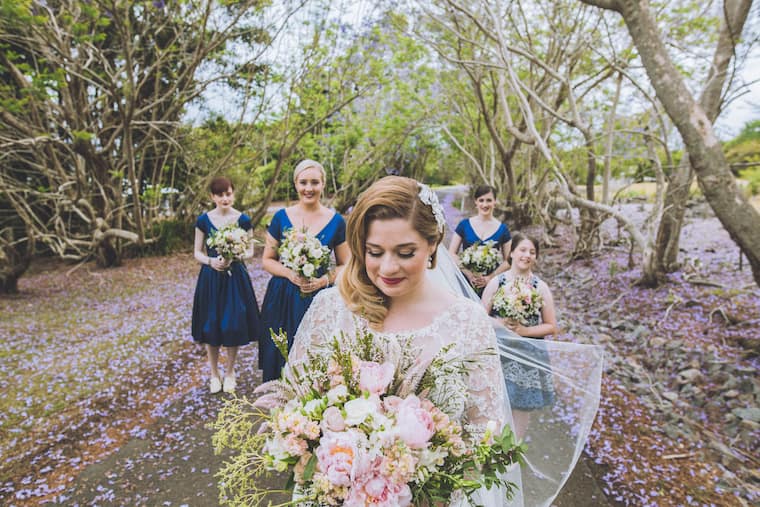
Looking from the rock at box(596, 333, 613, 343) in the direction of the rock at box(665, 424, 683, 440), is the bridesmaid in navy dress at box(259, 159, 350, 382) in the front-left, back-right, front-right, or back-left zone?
front-right

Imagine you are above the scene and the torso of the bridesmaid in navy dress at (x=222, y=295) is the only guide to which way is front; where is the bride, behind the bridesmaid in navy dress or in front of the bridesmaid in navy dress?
in front

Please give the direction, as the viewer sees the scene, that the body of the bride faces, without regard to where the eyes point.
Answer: toward the camera

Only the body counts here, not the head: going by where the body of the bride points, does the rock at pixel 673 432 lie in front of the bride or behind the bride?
behind

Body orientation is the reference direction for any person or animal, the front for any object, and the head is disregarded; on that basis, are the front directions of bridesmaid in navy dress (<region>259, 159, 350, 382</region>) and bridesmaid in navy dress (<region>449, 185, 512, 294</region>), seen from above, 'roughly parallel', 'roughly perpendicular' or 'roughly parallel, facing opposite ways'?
roughly parallel

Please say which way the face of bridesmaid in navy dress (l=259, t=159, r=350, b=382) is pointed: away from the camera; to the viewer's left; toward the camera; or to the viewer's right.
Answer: toward the camera

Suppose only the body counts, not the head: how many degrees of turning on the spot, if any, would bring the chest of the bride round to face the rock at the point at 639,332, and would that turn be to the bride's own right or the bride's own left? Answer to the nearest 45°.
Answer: approximately 135° to the bride's own left

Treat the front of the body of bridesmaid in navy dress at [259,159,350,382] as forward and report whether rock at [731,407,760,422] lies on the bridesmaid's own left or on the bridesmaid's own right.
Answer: on the bridesmaid's own left

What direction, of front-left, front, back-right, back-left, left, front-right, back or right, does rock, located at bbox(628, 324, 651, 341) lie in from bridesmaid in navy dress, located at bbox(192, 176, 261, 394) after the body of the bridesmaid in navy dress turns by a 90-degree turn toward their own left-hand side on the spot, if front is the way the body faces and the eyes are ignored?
front

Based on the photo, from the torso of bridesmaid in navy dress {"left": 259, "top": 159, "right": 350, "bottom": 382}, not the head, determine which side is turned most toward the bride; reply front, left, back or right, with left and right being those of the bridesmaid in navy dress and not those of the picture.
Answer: front

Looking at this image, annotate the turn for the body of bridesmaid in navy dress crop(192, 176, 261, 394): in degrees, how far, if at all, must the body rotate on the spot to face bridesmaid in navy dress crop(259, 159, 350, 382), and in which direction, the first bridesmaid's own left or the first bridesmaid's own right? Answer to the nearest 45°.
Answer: approximately 45° to the first bridesmaid's own left

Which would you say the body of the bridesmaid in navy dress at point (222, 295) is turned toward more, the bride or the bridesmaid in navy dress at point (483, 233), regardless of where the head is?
the bride

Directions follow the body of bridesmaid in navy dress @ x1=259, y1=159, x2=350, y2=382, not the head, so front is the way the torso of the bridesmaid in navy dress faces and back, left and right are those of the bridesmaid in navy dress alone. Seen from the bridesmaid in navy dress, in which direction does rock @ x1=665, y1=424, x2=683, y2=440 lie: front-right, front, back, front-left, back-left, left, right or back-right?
left

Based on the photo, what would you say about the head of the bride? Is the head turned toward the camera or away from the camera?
toward the camera

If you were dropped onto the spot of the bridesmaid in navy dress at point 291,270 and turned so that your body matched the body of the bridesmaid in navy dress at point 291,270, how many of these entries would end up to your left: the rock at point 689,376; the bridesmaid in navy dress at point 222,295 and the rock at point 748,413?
2

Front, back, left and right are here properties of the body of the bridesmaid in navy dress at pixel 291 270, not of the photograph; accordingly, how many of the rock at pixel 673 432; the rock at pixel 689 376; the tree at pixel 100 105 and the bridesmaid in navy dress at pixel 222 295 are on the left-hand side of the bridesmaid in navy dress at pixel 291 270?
2

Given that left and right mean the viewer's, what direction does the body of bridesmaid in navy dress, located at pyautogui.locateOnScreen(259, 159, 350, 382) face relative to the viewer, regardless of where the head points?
facing the viewer

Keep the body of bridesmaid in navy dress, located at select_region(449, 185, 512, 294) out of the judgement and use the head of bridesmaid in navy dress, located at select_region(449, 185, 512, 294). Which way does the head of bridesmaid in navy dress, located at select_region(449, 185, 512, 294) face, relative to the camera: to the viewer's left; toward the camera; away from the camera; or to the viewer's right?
toward the camera
